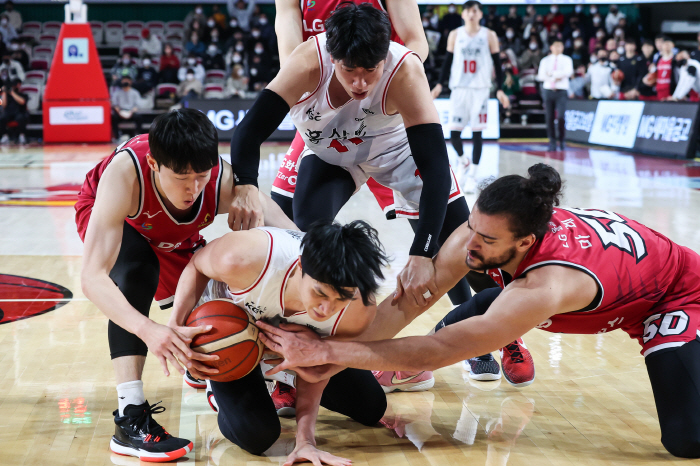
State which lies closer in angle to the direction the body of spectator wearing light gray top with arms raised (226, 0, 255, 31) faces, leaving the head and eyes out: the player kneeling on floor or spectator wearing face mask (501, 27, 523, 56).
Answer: the player kneeling on floor

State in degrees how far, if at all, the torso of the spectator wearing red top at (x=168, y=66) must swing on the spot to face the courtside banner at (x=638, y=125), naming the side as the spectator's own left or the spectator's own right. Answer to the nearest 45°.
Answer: approximately 45° to the spectator's own left

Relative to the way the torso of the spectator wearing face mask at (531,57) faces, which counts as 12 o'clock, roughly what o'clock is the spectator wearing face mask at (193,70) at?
the spectator wearing face mask at (193,70) is roughly at 2 o'clock from the spectator wearing face mask at (531,57).

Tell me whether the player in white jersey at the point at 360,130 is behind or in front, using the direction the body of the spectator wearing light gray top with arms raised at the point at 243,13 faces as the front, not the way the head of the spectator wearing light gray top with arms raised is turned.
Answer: in front

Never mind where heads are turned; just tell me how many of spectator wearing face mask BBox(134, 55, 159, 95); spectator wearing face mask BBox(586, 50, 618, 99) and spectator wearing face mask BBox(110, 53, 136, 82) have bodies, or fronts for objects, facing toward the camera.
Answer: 3

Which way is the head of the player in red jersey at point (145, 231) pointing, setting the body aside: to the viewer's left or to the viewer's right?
to the viewer's right

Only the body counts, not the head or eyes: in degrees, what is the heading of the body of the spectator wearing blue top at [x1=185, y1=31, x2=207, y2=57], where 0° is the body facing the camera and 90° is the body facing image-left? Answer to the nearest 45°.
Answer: approximately 0°

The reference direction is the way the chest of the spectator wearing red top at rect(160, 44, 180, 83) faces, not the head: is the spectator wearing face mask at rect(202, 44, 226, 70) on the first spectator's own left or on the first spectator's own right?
on the first spectator's own left
